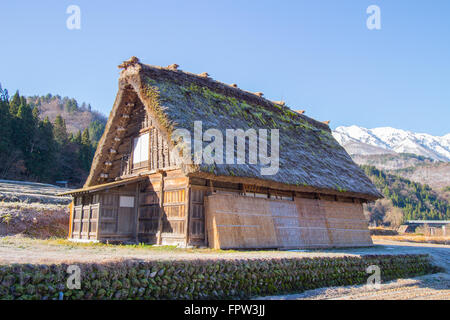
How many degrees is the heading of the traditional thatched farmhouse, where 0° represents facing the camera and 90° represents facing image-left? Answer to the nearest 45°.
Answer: approximately 45°
